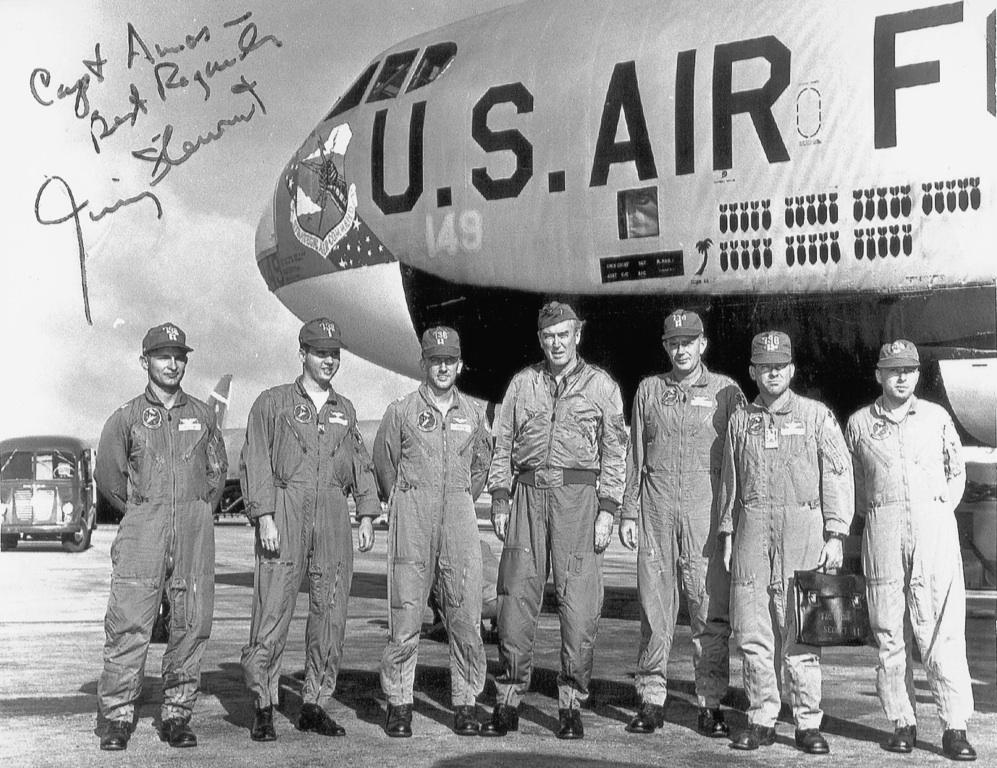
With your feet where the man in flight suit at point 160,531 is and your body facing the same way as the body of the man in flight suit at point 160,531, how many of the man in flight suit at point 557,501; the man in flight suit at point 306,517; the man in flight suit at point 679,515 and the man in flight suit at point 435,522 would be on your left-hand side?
4

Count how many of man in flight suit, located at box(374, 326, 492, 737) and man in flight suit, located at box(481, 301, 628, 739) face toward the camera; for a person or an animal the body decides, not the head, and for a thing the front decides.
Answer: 2

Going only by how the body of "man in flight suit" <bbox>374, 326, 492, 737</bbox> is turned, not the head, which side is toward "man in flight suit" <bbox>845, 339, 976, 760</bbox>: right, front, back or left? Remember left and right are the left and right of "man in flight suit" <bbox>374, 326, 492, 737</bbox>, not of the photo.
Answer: left

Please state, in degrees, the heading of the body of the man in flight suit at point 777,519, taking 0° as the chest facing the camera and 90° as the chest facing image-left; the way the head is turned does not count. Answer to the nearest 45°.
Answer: approximately 0°

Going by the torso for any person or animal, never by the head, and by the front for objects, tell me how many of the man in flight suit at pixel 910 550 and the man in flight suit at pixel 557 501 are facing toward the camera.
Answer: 2

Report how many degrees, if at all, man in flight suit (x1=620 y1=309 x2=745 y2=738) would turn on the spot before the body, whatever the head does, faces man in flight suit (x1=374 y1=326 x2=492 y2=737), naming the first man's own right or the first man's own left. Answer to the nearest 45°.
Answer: approximately 90° to the first man's own right

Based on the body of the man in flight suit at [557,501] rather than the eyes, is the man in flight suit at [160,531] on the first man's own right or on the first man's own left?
on the first man's own right

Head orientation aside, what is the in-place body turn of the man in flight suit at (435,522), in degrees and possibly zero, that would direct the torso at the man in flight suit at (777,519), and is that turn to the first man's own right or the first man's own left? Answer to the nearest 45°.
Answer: approximately 90° to the first man's own left

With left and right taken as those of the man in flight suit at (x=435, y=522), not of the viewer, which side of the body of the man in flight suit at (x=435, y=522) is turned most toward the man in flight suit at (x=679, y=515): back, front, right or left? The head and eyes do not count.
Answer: left

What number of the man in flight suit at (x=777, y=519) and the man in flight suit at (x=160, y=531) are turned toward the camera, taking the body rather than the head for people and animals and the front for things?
2
